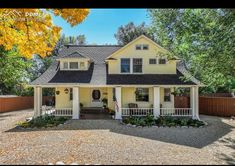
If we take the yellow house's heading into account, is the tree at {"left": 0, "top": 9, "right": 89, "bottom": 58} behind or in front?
in front

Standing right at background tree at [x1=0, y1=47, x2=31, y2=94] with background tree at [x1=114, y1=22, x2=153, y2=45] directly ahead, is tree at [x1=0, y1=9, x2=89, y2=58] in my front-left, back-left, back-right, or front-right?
back-right

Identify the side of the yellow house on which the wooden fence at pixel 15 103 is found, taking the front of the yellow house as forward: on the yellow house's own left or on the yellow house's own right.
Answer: on the yellow house's own right

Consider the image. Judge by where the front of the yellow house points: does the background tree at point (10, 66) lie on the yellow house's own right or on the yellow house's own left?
on the yellow house's own right

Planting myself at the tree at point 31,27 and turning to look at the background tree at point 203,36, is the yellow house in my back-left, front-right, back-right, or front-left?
front-left

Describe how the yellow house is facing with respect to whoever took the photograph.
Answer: facing the viewer

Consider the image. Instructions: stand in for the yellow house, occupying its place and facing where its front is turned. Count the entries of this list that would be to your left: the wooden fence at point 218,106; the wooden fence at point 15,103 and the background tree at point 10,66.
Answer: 1

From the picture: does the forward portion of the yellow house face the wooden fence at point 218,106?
no

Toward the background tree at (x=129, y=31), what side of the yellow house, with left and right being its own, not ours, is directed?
back

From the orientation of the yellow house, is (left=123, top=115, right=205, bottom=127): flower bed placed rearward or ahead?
ahead

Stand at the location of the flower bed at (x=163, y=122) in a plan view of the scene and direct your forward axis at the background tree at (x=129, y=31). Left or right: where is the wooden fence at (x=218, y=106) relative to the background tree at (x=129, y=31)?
right
